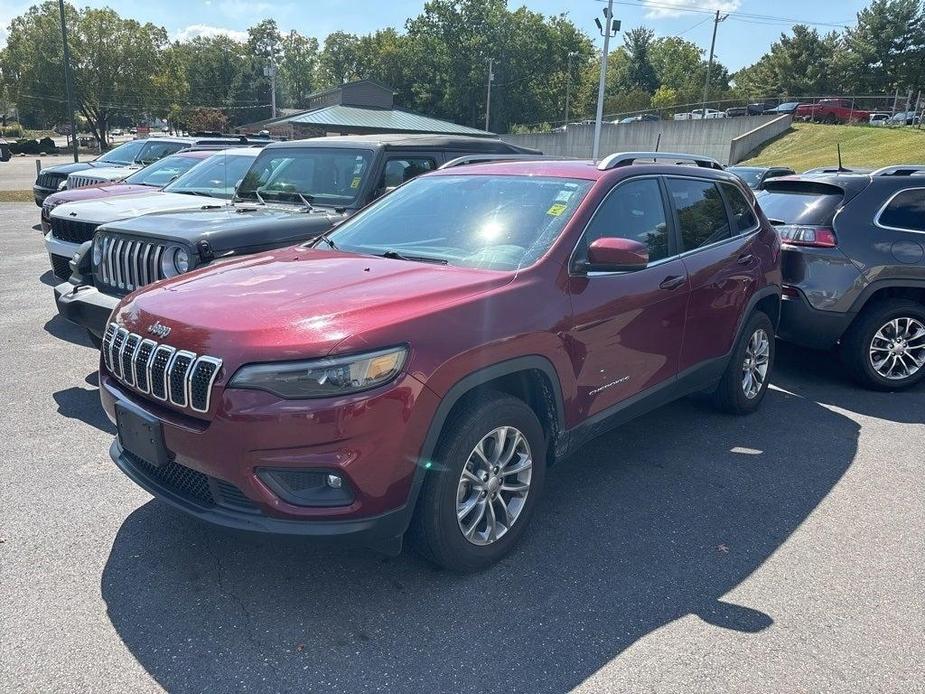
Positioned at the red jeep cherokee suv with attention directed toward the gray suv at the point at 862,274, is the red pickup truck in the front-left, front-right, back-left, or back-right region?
front-left

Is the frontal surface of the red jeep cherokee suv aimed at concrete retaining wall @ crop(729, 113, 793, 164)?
no

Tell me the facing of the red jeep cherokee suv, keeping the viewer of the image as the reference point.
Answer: facing the viewer and to the left of the viewer

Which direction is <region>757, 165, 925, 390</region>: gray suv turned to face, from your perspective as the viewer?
facing away from the viewer and to the right of the viewer

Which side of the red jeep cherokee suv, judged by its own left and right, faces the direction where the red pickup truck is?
back

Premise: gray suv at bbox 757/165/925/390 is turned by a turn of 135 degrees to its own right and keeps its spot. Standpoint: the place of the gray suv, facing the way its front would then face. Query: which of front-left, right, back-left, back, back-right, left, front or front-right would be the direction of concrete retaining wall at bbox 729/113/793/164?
back

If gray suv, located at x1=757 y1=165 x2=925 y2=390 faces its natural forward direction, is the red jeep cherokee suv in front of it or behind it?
behind

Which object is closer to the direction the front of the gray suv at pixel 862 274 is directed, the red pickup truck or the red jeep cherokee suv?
the red pickup truck
